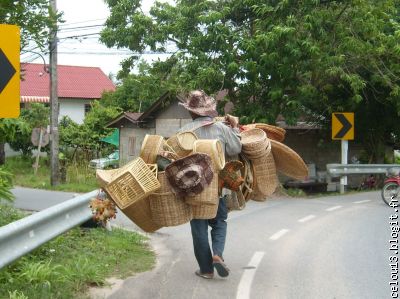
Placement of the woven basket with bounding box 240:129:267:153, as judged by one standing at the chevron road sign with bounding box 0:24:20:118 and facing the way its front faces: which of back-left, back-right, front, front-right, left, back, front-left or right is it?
left

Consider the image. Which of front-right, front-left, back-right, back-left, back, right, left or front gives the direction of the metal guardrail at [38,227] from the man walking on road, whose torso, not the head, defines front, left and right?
left

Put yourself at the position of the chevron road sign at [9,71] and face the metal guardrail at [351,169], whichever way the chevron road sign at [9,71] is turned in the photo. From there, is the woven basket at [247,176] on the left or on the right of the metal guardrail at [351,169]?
right

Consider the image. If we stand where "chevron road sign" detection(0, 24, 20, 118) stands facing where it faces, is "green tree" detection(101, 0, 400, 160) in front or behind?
behind

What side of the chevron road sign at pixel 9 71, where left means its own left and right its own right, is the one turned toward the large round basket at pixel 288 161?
left

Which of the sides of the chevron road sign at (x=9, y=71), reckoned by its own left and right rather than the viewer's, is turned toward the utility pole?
back

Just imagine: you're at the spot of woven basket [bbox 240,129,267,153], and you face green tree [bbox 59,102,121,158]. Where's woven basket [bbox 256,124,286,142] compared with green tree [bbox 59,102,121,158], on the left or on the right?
right

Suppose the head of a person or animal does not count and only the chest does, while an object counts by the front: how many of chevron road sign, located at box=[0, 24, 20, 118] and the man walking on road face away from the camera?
1

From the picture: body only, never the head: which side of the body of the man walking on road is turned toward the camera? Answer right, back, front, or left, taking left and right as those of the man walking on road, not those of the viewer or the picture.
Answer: back

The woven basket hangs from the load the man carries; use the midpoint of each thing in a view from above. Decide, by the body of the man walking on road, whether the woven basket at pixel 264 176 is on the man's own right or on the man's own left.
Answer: on the man's own right

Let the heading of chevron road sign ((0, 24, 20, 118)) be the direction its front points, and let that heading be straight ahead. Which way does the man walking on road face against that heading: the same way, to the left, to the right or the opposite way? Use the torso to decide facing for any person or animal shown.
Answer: the opposite way

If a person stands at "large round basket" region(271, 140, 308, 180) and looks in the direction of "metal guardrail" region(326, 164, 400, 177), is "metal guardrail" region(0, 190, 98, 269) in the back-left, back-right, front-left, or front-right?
back-left

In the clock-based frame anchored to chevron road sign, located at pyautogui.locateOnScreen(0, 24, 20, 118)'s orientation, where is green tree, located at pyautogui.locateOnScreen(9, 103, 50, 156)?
The green tree is roughly at 6 o'clock from the chevron road sign.
